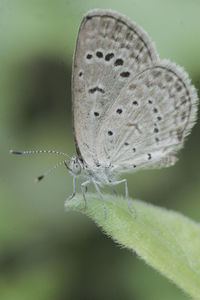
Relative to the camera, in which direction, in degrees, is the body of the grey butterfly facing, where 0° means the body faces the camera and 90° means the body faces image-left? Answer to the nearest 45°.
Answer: approximately 90°
